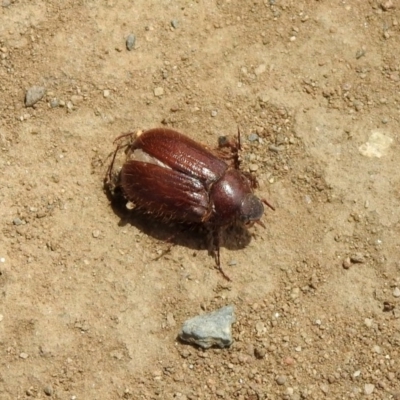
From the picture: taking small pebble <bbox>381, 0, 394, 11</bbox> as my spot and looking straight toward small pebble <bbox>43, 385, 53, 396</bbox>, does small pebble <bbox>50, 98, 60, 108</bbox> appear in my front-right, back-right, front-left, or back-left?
front-right

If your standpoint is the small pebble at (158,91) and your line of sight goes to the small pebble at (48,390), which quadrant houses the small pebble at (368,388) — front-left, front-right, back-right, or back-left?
front-left

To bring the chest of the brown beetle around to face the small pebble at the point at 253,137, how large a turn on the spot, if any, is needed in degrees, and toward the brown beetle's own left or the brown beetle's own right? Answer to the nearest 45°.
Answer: approximately 90° to the brown beetle's own left

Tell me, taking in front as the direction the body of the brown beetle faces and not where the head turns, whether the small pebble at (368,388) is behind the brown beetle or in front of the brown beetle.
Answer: in front

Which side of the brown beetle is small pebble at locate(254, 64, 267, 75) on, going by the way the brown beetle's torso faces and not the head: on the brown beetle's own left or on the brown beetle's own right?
on the brown beetle's own left

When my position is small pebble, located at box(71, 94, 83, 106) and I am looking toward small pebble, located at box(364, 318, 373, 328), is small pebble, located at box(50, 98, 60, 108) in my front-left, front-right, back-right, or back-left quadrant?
back-right

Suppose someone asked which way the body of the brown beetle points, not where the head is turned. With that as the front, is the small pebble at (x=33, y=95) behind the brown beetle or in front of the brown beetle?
behind

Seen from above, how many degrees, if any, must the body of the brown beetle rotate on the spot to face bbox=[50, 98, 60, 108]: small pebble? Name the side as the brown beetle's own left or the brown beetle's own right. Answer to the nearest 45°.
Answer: approximately 180°

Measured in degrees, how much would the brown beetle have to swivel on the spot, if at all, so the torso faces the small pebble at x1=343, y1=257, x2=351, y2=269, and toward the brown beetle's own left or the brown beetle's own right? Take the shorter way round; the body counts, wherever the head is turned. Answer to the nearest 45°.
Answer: approximately 45° to the brown beetle's own left

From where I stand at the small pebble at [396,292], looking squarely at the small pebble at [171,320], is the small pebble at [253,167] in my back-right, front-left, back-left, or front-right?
front-right

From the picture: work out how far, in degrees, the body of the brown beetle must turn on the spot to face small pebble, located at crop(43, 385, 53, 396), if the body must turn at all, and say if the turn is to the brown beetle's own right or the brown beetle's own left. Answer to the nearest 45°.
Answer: approximately 90° to the brown beetle's own right

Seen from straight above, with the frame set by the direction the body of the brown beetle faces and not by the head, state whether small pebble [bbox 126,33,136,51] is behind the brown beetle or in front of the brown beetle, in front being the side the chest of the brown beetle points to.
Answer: behind

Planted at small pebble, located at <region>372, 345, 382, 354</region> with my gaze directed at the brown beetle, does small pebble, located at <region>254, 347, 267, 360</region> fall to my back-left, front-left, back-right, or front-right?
front-left

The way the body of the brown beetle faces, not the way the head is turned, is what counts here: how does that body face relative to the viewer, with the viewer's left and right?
facing the viewer and to the right of the viewer
